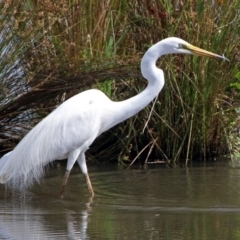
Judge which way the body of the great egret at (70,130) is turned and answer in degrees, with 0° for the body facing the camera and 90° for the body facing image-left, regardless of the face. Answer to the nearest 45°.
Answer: approximately 270°
